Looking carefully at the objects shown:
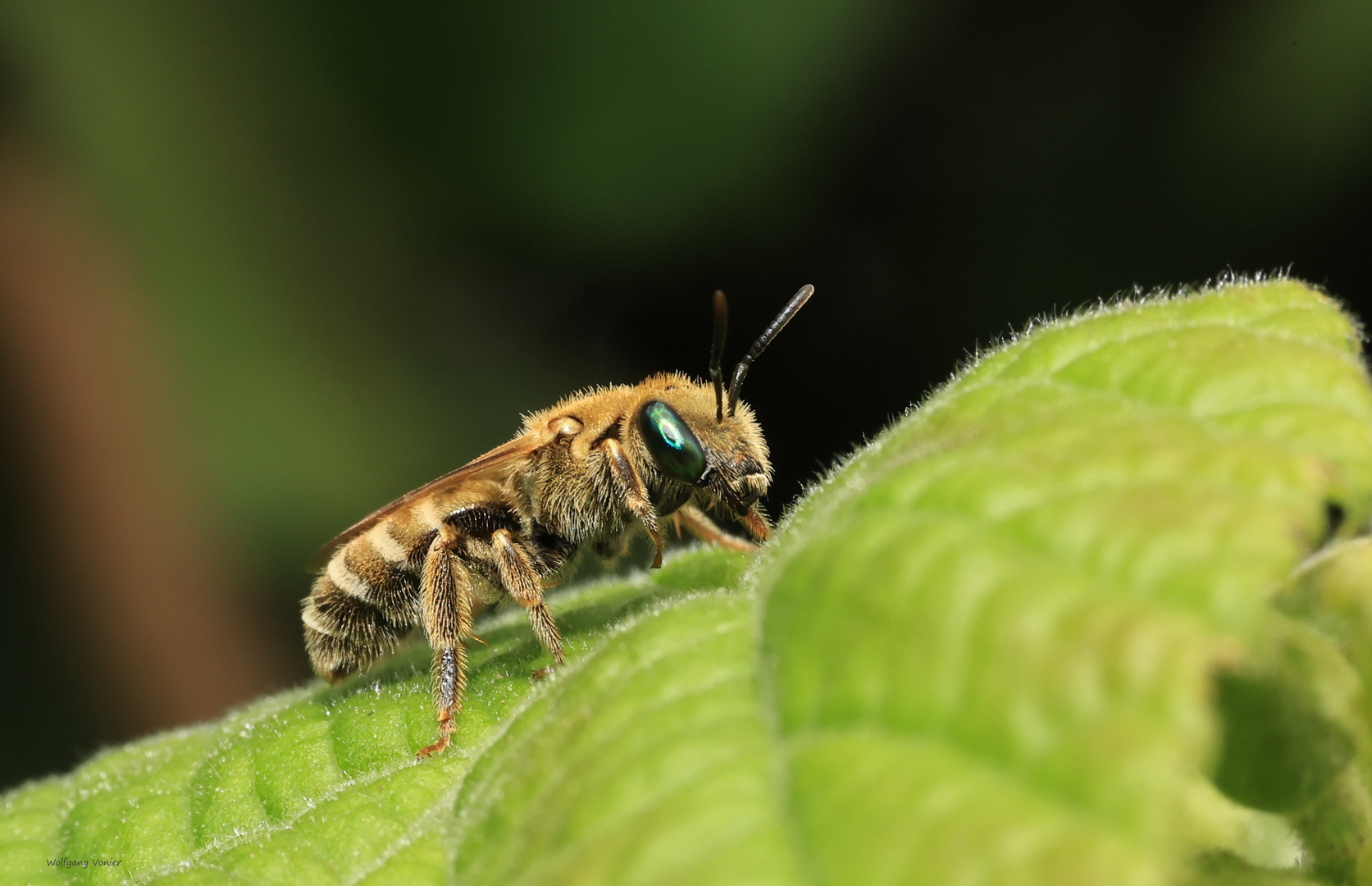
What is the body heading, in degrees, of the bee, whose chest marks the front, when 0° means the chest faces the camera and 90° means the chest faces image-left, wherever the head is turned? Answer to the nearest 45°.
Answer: approximately 270°
